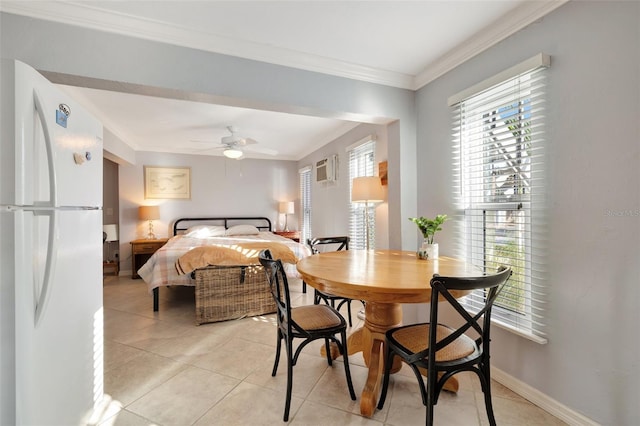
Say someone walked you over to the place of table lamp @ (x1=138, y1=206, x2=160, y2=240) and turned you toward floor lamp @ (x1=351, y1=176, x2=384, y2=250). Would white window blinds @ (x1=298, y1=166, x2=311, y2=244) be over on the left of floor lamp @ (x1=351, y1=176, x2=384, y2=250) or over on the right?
left

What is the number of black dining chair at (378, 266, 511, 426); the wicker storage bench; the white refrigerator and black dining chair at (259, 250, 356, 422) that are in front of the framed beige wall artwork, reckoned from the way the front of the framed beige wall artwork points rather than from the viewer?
4

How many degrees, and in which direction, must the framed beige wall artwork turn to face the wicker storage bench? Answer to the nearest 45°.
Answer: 0° — it already faces it

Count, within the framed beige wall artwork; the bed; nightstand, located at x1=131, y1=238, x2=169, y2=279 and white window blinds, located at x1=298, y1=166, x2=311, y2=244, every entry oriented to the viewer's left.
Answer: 1

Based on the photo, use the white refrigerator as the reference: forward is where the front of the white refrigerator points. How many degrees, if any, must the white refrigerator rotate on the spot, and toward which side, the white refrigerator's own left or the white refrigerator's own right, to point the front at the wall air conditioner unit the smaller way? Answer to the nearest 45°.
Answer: approximately 90° to the white refrigerator's own left

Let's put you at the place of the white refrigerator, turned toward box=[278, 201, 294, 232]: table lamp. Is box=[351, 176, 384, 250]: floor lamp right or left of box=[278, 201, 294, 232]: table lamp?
right

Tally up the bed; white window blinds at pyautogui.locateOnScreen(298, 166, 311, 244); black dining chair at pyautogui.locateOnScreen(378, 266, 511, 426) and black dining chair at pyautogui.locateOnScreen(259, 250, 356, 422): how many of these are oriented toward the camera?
1

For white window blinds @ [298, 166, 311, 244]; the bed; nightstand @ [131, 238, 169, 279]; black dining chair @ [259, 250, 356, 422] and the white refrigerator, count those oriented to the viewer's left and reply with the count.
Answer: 1

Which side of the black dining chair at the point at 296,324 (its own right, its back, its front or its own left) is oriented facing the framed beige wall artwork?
left

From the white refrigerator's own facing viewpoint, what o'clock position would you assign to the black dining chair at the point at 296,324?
The black dining chair is roughly at 11 o'clock from the white refrigerator.

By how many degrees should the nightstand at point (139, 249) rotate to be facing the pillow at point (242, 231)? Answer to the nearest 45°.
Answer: approximately 90° to its left

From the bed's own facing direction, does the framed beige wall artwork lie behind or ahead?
behind

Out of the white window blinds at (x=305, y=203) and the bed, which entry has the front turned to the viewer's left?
the white window blinds

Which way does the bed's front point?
toward the camera

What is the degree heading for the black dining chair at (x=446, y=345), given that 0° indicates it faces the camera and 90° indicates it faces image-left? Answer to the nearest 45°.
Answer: approximately 135°

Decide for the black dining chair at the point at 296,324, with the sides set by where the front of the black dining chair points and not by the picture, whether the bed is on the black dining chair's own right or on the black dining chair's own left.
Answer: on the black dining chair's own left

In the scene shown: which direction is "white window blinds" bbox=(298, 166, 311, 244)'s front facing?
to the viewer's left

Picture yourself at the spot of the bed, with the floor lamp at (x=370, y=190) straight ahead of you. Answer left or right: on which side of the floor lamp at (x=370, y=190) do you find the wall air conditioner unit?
left

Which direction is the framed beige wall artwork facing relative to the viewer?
toward the camera

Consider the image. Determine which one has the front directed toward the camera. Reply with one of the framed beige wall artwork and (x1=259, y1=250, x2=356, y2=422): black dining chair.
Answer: the framed beige wall artwork
